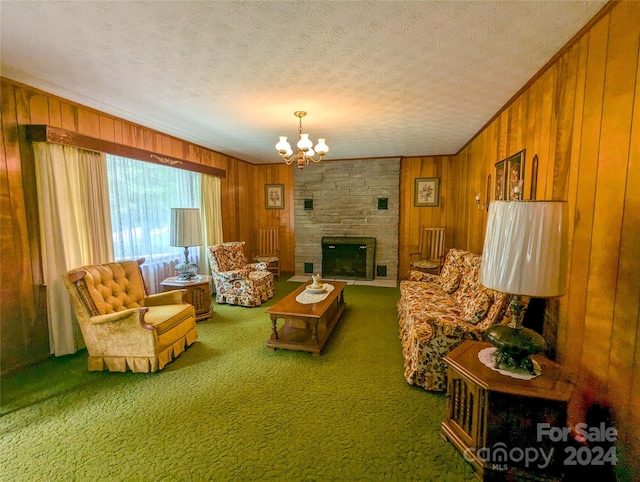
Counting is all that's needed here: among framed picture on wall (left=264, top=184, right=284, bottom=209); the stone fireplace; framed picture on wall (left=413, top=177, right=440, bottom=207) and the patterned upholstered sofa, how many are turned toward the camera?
3

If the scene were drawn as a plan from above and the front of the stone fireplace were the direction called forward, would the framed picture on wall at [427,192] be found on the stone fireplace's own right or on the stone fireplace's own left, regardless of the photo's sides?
on the stone fireplace's own left

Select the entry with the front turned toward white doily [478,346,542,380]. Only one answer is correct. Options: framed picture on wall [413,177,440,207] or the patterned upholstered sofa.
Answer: the framed picture on wall

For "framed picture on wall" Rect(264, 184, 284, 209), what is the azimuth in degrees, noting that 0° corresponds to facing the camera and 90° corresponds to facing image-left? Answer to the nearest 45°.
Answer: approximately 0°

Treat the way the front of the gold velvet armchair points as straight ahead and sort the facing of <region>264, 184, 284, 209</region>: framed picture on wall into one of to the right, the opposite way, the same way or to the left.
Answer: to the right

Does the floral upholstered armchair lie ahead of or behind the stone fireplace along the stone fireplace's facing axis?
ahead

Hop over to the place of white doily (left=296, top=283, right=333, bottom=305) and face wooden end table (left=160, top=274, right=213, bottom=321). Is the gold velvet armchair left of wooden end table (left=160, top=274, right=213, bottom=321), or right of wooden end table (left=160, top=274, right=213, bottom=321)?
left

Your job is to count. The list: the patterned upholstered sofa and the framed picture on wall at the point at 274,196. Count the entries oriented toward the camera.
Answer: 1

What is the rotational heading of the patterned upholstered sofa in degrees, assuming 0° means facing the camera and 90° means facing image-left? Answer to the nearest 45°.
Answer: approximately 90°

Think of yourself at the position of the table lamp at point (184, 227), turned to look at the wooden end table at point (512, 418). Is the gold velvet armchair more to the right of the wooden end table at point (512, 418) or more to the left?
right

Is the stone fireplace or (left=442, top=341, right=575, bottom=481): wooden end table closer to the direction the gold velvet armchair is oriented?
the wooden end table
